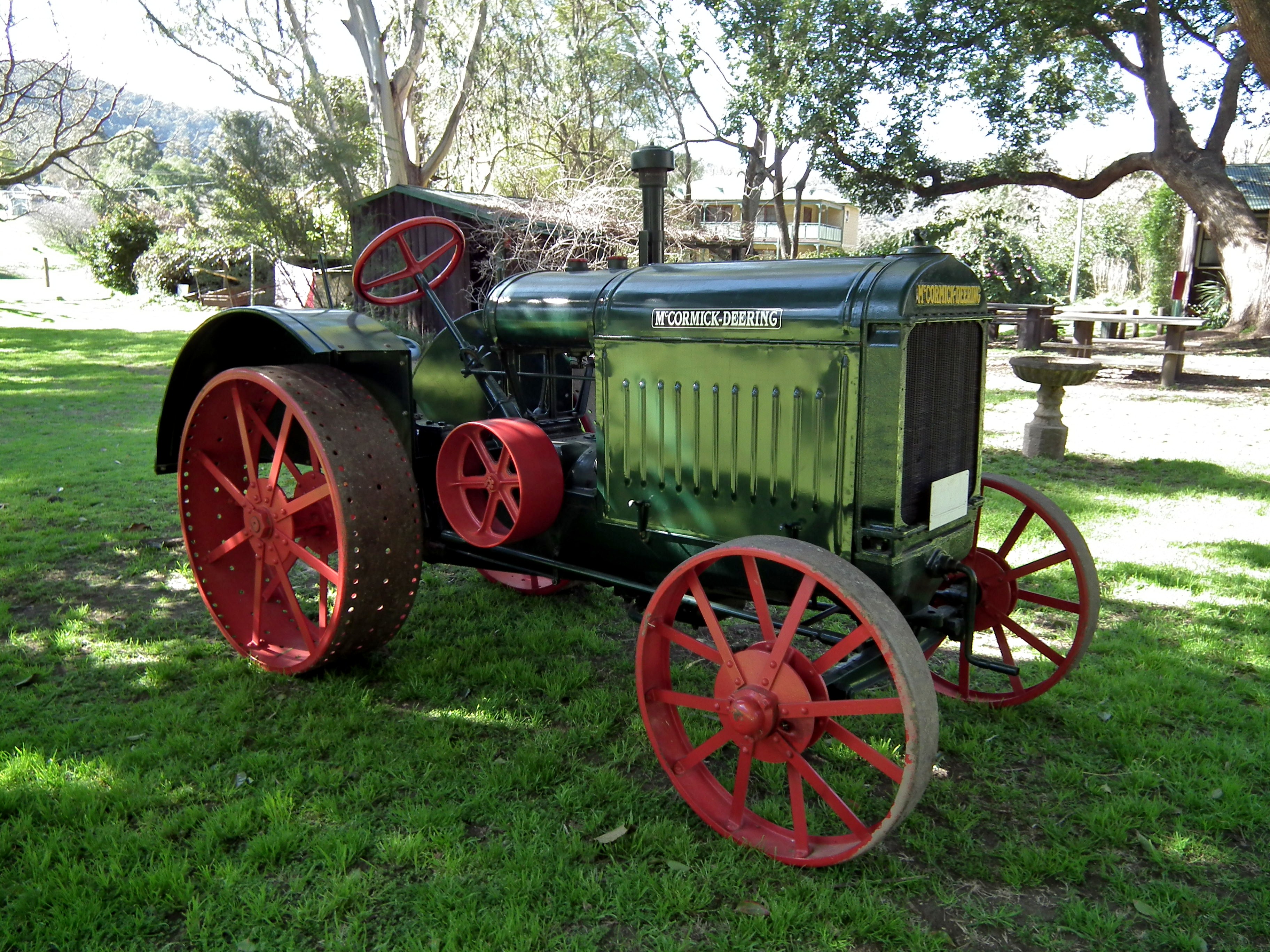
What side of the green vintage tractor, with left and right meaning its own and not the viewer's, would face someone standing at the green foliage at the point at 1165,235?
left

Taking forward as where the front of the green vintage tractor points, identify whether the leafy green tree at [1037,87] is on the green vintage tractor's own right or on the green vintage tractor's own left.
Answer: on the green vintage tractor's own left

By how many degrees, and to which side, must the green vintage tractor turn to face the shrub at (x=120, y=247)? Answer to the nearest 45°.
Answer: approximately 180°

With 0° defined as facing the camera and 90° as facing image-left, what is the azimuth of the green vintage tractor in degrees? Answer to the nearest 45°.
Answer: approximately 315°

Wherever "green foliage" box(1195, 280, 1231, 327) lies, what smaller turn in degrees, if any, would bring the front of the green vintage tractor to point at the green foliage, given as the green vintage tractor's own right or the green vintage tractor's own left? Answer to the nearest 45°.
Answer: approximately 90° to the green vintage tractor's own left

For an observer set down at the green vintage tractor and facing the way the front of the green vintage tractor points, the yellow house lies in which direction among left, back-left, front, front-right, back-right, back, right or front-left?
back-left

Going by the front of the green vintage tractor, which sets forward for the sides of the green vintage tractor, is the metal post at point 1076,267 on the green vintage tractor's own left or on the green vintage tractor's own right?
on the green vintage tractor's own left

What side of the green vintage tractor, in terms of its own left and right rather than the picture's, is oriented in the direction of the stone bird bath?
left
